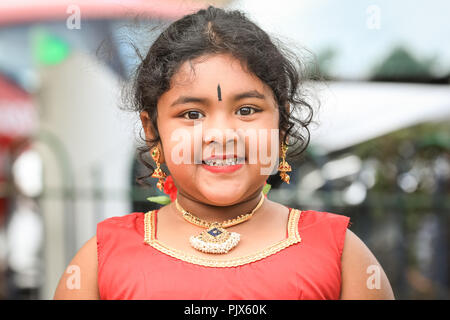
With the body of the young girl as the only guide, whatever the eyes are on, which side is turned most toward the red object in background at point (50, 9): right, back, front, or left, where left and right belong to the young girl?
back

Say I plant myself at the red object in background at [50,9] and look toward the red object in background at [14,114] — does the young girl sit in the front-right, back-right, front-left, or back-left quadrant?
back-left

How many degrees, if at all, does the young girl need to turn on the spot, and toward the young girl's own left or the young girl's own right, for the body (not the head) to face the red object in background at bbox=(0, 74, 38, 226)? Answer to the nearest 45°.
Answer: approximately 135° to the young girl's own right

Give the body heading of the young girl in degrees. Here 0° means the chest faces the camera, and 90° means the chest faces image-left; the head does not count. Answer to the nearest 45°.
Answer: approximately 0°
